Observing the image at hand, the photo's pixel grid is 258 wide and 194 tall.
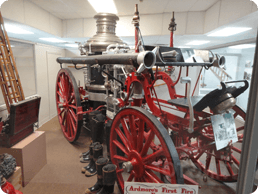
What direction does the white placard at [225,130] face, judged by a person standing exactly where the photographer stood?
facing the viewer

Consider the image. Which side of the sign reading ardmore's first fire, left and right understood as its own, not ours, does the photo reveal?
front

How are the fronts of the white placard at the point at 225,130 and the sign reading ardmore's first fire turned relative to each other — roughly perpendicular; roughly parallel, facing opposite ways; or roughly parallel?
roughly parallel

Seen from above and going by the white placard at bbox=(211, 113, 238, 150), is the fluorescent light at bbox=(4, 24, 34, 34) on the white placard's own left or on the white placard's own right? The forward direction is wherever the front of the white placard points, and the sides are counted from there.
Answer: on the white placard's own right

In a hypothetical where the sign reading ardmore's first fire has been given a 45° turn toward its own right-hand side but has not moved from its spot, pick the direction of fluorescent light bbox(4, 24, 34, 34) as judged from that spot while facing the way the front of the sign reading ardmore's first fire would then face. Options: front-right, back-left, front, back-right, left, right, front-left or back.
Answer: front-right

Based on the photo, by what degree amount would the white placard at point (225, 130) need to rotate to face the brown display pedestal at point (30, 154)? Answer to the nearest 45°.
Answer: approximately 90° to its right

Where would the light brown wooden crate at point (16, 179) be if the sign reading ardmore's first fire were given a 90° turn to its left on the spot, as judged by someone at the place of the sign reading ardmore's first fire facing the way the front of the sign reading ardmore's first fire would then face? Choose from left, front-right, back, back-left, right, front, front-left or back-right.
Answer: back

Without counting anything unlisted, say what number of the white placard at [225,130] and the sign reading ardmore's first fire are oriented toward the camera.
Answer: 2
